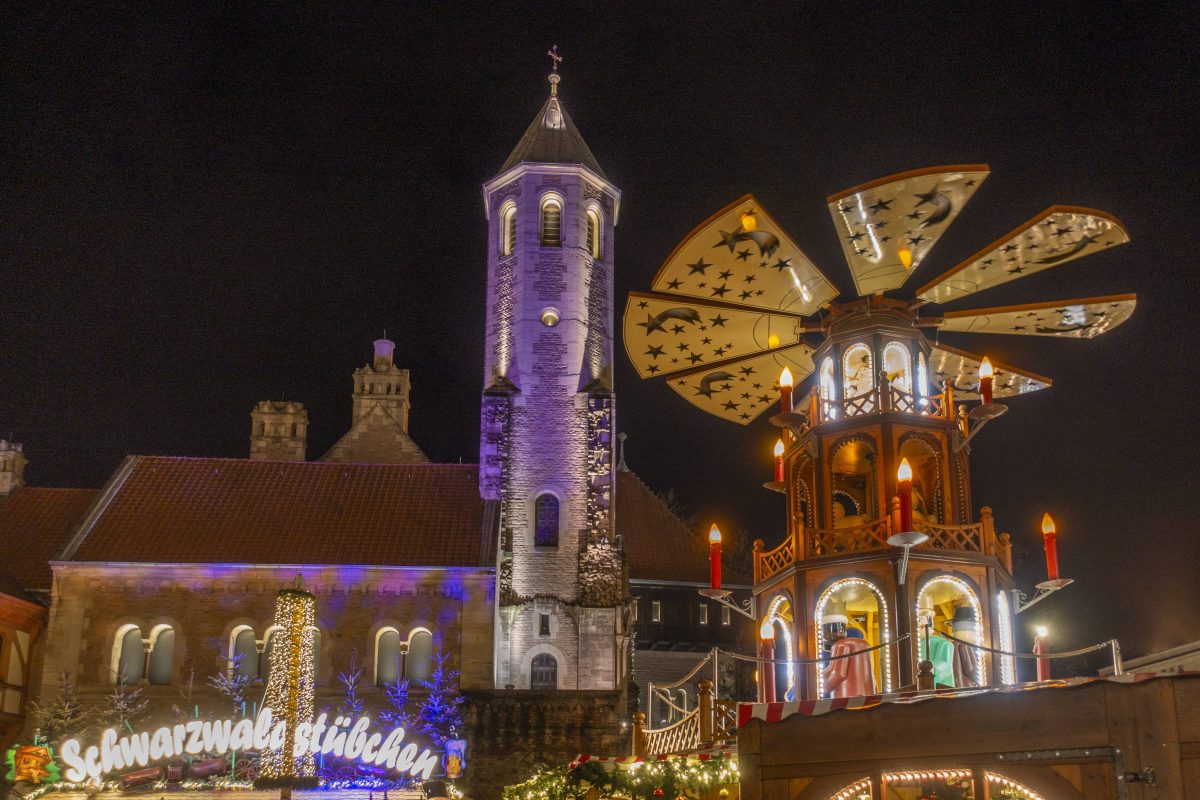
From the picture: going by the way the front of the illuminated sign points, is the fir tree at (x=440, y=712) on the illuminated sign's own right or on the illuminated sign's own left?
on the illuminated sign's own left

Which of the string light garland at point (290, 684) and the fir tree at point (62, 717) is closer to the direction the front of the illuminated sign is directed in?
the string light garland

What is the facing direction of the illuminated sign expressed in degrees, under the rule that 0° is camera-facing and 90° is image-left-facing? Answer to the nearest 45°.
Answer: approximately 0°

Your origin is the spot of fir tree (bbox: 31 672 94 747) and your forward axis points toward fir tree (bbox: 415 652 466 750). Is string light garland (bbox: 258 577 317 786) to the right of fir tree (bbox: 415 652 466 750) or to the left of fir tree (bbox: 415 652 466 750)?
right

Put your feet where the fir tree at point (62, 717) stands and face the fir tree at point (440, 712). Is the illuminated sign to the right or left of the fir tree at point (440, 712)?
right

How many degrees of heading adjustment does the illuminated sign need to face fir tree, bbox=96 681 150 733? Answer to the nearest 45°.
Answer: approximately 135° to its right

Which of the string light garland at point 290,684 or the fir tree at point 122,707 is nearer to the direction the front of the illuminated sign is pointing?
the string light garland

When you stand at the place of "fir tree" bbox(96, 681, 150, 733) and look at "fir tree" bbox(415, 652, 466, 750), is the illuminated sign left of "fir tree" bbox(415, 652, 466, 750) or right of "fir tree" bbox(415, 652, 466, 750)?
right

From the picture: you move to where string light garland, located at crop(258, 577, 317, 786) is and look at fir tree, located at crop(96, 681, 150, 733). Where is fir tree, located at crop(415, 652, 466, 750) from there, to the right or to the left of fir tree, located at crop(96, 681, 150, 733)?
right

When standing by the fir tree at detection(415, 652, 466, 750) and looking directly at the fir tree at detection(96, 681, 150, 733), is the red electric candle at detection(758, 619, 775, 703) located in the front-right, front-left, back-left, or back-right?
back-left
